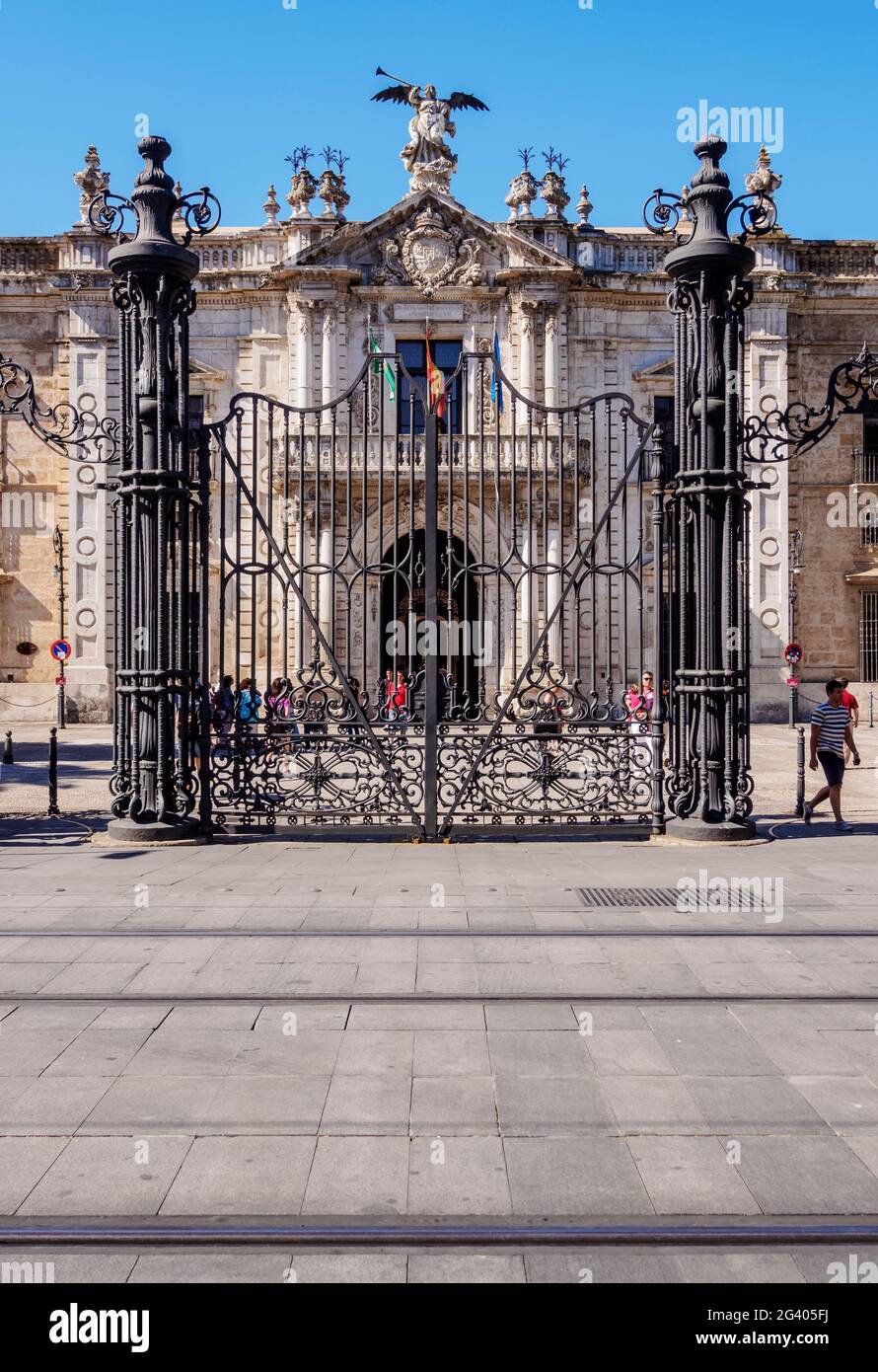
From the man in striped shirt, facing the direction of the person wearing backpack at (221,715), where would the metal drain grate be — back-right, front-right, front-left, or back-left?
front-left

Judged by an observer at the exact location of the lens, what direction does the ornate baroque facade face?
facing the viewer

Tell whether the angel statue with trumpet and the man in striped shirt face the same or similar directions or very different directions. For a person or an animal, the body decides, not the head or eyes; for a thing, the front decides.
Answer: same or similar directions

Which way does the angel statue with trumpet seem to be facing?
toward the camera

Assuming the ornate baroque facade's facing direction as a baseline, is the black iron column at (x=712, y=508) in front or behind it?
in front

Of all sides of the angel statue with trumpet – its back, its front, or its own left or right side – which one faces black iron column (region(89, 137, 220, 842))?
front

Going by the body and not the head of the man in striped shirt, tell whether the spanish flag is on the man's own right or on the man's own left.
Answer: on the man's own right

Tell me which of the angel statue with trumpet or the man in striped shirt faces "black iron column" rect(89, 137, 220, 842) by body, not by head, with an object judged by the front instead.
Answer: the angel statue with trumpet

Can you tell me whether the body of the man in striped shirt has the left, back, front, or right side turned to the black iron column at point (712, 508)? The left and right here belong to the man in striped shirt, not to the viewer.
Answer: right

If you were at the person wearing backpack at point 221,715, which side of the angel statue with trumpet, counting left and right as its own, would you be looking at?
front
